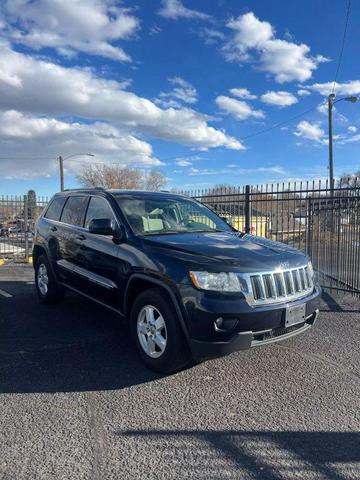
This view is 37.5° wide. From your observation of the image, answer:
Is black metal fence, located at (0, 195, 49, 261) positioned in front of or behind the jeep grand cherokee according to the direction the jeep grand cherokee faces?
behind

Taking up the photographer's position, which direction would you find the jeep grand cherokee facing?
facing the viewer and to the right of the viewer

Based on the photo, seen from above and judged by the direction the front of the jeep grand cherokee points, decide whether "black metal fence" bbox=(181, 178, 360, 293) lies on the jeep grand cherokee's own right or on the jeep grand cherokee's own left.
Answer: on the jeep grand cherokee's own left
